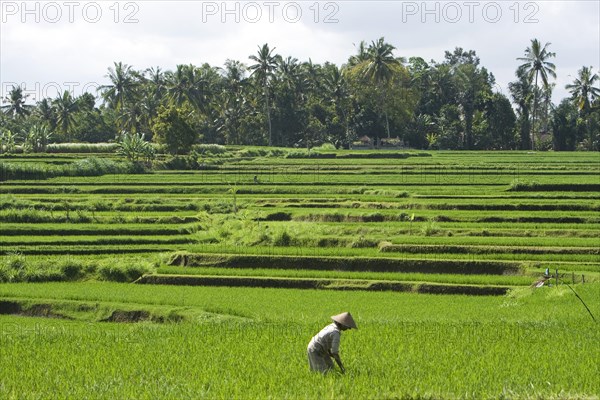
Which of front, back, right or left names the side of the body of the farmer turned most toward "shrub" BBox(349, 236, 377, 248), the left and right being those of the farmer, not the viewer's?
left

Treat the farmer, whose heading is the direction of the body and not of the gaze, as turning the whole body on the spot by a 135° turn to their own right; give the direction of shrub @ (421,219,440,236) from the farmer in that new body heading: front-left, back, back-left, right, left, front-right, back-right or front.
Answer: back-right

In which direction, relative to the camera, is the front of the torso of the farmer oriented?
to the viewer's right

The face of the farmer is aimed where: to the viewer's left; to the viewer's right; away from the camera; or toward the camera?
to the viewer's right

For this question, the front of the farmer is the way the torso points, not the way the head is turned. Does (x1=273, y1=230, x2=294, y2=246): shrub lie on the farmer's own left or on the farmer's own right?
on the farmer's own left
